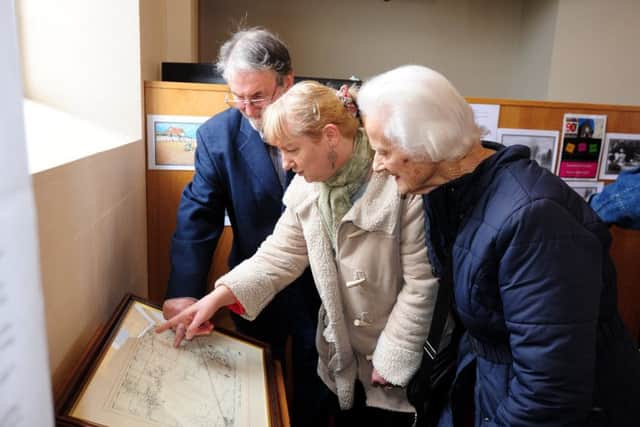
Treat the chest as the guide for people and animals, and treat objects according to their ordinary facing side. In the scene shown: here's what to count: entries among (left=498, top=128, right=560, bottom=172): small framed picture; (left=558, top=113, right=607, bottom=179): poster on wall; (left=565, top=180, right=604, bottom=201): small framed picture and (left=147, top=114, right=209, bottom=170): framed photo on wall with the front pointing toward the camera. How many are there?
4

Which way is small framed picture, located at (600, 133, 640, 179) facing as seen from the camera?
toward the camera

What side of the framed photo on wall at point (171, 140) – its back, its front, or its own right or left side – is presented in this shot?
front

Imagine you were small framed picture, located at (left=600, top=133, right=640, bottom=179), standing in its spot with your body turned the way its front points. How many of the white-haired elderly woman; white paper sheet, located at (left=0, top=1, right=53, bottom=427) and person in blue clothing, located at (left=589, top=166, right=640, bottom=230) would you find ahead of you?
3

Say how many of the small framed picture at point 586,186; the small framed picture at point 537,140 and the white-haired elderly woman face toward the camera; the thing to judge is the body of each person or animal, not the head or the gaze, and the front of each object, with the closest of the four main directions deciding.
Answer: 2

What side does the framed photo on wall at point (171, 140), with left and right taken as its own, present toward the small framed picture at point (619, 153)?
left

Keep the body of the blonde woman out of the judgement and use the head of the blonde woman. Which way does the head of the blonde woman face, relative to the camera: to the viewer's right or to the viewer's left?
to the viewer's left

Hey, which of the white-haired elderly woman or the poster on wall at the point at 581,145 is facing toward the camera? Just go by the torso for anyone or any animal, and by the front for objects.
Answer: the poster on wall

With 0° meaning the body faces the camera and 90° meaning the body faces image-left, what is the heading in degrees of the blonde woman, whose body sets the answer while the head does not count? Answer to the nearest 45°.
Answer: approximately 45°

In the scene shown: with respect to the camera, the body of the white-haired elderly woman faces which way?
to the viewer's left

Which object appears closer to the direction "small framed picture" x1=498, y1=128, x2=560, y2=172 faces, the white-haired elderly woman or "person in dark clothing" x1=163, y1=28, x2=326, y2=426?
the white-haired elderly woman
